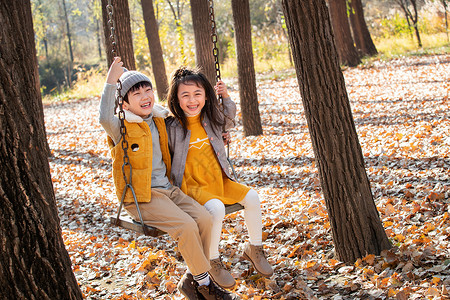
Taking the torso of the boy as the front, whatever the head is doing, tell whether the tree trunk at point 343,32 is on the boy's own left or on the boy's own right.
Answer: on the boy's own left

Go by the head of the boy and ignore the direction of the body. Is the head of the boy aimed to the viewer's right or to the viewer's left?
to the viewer's right

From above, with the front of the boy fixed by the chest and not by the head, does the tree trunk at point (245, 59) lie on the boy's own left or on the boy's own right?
on the boy's own left

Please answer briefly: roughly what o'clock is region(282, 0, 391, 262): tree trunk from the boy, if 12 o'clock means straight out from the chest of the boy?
The tree trunk is roughly at 10 o'clock from the boy.

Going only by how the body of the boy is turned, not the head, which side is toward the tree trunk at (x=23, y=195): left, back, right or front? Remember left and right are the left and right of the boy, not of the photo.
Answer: right

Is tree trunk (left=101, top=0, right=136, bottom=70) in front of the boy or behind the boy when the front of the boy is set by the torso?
behind

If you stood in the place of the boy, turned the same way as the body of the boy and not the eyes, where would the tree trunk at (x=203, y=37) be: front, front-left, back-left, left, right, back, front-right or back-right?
back-left
